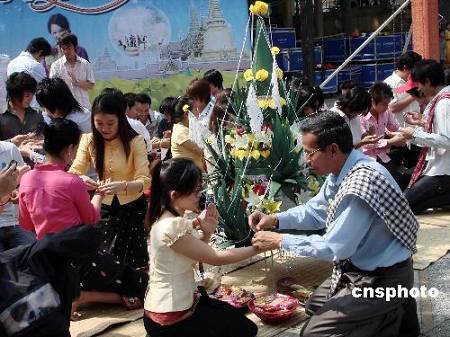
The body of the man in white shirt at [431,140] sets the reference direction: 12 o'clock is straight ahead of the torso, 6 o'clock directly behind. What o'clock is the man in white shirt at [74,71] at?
the man in white shirt at [74,71] is roughly at 12 o'clock from the man in white shirt at [431,140].

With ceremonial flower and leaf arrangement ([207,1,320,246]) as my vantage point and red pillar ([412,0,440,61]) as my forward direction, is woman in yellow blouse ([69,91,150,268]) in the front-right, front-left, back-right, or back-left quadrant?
back-left

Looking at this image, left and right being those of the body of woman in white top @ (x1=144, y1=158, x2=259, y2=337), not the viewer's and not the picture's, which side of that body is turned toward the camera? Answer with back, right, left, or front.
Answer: right

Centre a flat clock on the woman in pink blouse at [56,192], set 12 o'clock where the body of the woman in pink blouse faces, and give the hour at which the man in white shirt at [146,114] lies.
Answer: The man in white shirt is roughly at 11 o'clock from the woman in pink blouse.

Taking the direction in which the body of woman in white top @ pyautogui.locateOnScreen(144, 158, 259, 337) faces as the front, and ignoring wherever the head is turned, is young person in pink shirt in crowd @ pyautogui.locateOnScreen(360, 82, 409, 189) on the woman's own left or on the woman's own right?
on the woman's own left

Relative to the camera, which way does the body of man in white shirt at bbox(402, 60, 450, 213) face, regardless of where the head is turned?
to the viewer's left

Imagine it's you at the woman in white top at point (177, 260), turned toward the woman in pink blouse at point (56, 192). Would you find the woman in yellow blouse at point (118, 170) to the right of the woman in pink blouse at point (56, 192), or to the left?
right

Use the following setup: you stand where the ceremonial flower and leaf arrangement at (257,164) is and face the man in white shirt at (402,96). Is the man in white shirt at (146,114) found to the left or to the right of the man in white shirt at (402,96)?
left

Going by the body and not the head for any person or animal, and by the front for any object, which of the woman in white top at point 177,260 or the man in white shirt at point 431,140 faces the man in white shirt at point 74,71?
the man in white shirt at point 431,140
